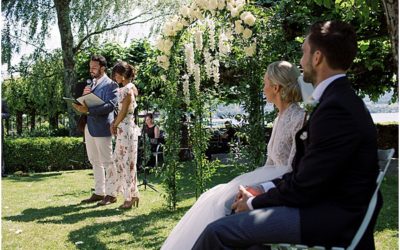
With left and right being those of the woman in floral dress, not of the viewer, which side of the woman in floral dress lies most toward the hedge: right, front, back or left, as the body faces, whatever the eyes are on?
right

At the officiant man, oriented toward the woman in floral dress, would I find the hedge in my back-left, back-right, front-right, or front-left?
back-left

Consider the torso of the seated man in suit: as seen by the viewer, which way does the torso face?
to the viewer's left

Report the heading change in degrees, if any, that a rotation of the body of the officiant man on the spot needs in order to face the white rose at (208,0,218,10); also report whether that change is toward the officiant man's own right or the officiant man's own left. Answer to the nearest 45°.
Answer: approximately 90° to the officiant man's own left
